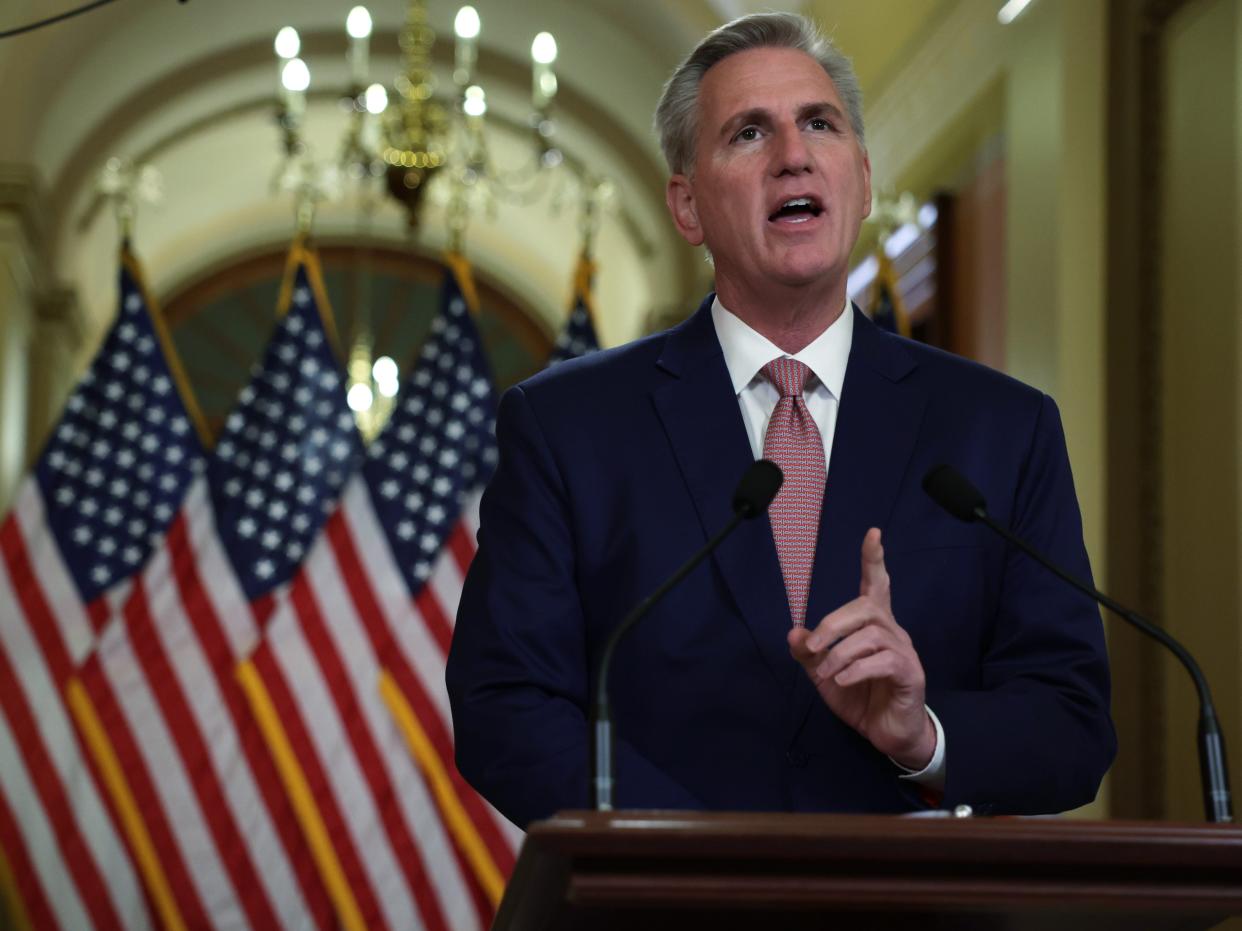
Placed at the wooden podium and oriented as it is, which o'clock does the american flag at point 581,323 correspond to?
The american flag is roughly at 6 o'clock from the wooden podium.

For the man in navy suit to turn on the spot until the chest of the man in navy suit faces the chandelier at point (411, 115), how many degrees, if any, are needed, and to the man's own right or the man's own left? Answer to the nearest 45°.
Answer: approximately 180°

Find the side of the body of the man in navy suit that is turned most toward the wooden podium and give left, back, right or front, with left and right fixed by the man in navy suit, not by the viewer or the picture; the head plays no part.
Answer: front

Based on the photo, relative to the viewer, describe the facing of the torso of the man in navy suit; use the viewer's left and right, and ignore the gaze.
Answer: facing the viewer

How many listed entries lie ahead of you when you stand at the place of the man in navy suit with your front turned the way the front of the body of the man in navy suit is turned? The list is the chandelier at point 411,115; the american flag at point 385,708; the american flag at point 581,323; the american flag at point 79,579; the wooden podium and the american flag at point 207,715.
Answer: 1

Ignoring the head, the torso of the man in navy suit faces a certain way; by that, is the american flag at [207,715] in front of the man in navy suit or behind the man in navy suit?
behind

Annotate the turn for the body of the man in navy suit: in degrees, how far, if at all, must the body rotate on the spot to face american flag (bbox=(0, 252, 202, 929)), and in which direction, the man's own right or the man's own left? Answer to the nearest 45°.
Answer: approximately 135° to the man's own right

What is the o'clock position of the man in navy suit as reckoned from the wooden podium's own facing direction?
The man in navy suit is roughly at 6 o'clock from the wooden podium.

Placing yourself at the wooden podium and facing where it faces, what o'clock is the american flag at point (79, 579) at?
The american flag is roughly at 5 o'clock from the wooden podium.

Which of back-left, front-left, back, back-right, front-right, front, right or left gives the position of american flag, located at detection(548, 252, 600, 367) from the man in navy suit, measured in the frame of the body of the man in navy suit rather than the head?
back

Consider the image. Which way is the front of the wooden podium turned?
toward the camera
